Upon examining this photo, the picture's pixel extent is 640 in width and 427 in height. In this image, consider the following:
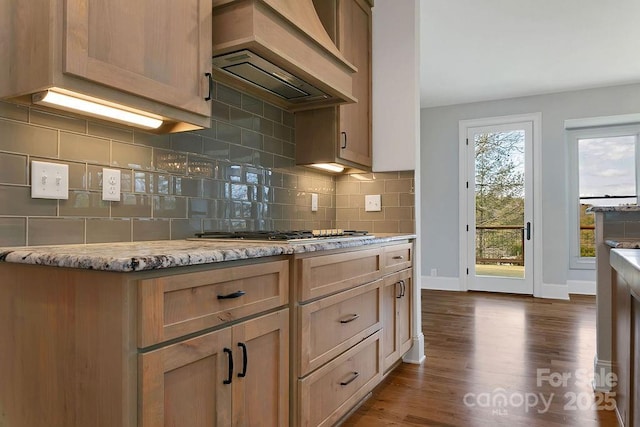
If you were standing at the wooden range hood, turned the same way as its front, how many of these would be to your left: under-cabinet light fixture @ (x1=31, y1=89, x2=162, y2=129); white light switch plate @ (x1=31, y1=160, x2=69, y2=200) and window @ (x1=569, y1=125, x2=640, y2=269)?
1

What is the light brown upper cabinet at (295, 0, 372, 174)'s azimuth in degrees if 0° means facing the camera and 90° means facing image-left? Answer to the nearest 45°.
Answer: approximately 315°

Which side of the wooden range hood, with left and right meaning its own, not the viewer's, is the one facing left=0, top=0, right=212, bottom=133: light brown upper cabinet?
right

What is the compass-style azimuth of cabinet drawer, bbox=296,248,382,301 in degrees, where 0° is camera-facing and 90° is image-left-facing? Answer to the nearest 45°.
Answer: approximately 315°

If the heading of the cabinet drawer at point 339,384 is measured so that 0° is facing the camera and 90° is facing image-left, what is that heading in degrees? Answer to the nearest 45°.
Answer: approximately 315°

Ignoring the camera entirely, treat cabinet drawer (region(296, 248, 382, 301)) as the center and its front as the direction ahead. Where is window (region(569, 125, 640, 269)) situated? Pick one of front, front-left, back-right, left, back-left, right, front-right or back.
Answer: left

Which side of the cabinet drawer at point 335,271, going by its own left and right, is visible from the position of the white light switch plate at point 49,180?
right

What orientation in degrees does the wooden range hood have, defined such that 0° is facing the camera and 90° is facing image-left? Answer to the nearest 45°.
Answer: approximately 315°

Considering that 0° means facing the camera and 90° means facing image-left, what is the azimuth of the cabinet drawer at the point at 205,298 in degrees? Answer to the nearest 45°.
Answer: approximately 315°

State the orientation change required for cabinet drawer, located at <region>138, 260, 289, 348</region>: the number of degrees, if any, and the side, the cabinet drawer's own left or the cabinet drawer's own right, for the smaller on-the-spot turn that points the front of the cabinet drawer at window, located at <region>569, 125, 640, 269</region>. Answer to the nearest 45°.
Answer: approximately 90° to the cabinet drawer's own left

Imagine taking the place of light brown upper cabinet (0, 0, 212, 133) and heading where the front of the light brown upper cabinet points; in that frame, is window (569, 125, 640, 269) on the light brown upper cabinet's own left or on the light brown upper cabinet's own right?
on the light brown upper cabinet's own left
